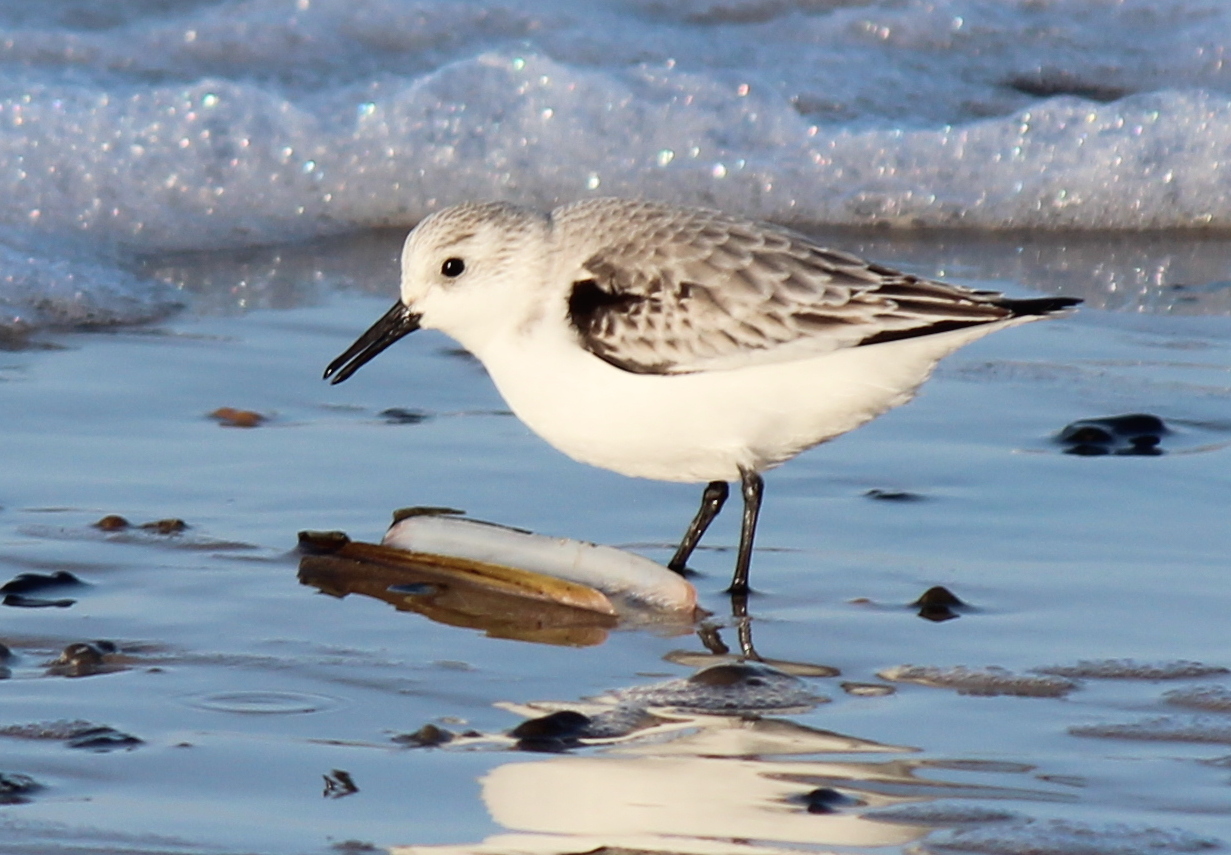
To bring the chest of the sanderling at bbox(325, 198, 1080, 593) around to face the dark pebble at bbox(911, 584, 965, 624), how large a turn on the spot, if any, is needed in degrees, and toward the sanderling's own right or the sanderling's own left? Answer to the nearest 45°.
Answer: approximately 180°

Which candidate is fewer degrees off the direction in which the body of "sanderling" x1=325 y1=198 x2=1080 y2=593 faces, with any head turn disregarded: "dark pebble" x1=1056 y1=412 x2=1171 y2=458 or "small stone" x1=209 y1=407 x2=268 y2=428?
the small stone

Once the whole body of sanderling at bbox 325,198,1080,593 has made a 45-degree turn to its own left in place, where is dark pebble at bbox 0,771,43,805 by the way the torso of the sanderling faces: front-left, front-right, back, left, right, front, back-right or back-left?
front

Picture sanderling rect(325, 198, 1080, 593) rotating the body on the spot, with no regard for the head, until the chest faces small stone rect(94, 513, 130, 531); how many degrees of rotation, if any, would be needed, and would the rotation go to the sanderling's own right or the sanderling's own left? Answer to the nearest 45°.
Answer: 0° — it already faces it

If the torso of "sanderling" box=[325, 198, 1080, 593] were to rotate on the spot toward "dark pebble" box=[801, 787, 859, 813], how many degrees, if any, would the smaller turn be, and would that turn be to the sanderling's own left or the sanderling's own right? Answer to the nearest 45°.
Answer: approximately 90° to the sanderling's own left

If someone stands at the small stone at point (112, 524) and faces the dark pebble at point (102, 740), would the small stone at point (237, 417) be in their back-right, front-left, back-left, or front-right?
back-left

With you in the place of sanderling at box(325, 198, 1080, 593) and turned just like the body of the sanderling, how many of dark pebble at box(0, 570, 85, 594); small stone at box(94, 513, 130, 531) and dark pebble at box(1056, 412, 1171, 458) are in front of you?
2

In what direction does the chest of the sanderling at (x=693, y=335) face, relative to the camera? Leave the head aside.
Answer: to the viewer's left

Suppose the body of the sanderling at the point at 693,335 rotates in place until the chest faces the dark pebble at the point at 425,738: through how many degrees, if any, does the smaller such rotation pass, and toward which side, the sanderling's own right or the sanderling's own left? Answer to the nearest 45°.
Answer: approximately 45° to the sanderling's own left

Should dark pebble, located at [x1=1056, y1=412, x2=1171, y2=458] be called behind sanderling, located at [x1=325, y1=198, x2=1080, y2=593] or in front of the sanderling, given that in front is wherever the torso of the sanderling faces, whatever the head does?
behind

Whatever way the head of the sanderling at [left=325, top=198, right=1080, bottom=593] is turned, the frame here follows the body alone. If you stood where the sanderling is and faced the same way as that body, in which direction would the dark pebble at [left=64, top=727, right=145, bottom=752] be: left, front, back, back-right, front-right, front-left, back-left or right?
front-left

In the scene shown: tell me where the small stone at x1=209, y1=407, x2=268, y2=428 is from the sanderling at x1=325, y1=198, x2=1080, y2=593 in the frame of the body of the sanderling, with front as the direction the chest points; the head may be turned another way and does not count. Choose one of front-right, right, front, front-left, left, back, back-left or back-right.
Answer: front-right
